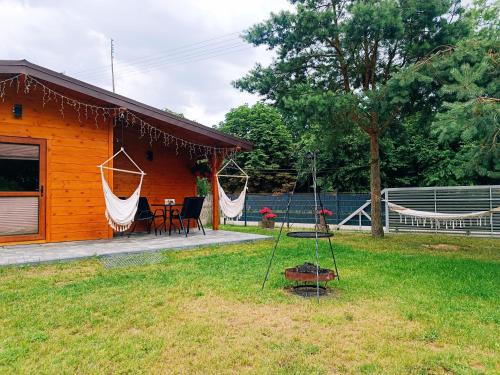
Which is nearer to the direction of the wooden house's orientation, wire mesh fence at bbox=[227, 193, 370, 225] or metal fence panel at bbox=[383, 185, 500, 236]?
the metal fence panel

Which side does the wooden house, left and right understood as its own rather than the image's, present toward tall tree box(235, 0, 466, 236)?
left

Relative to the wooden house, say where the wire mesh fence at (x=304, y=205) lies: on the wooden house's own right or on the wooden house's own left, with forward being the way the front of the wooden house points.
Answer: on the wooden house's own left

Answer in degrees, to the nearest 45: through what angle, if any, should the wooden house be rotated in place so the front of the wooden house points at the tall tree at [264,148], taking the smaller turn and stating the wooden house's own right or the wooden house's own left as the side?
approximately 135° to the wooden house's own left

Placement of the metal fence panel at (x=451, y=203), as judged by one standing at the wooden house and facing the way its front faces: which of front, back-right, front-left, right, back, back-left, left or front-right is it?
left

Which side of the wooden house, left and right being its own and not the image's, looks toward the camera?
front

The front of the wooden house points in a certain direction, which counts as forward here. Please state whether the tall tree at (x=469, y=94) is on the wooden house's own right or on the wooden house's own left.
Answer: on the wooden house's own left

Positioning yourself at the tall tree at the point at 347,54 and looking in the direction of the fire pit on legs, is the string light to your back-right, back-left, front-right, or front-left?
front-right

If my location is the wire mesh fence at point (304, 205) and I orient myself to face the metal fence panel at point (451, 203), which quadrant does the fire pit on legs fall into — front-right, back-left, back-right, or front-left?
front-right

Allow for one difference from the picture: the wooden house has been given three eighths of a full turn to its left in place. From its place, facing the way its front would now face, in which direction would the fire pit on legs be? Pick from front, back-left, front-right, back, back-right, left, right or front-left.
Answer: right

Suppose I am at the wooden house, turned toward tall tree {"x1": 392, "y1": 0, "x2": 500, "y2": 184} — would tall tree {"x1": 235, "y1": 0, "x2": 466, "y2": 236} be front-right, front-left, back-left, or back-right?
front-left
